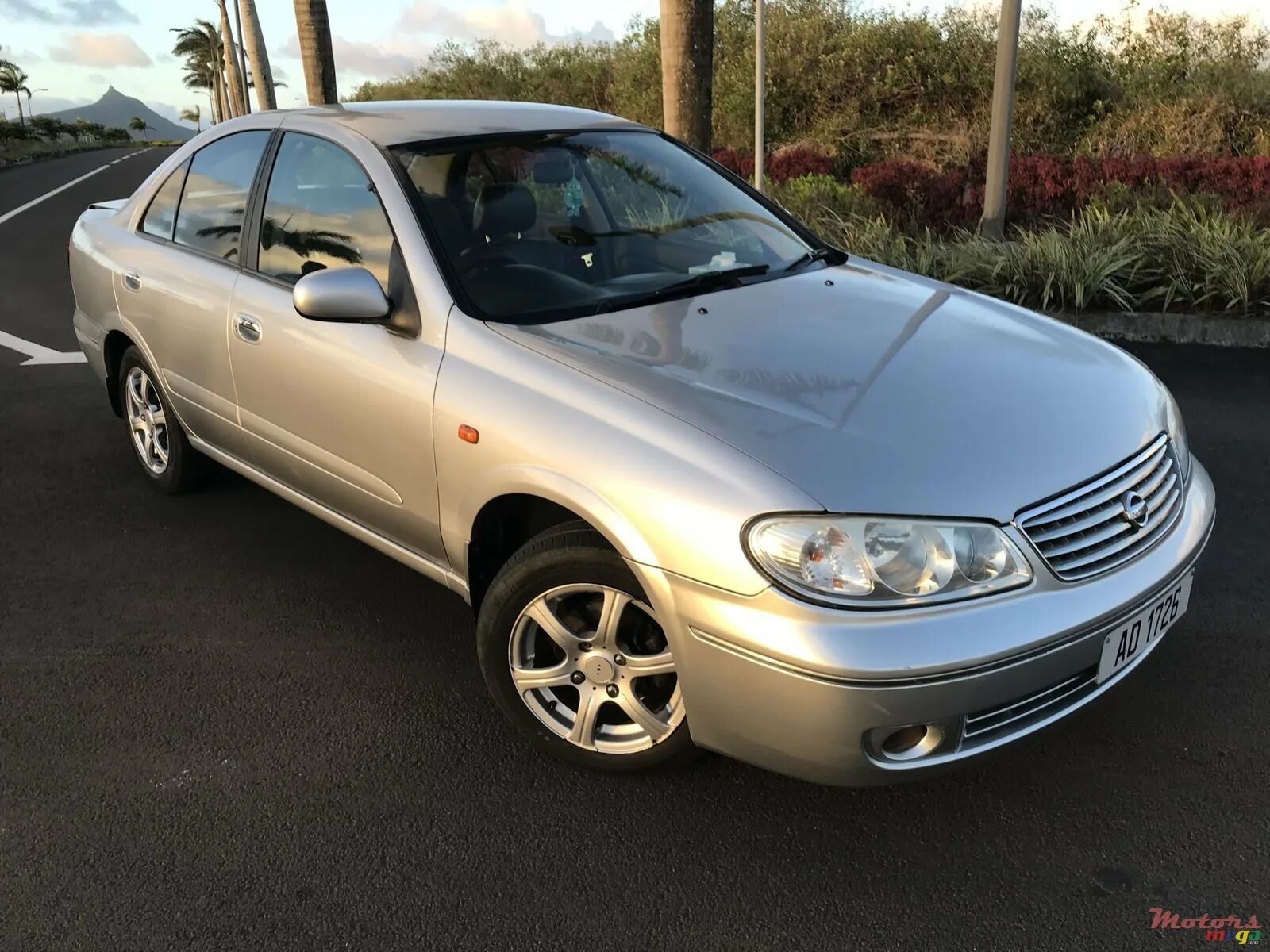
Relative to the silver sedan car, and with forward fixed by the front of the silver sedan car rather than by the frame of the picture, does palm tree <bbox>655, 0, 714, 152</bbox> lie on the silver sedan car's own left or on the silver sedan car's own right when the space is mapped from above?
on the silver sedan car's own left

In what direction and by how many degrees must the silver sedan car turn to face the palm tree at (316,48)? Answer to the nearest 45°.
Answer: approximately 135° to its left

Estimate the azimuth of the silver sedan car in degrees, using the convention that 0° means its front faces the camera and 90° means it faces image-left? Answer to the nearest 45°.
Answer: approximately 315°

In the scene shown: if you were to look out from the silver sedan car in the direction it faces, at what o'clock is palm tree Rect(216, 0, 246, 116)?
The palm tree is roughly at 7 o'clock from the silver sedan car.

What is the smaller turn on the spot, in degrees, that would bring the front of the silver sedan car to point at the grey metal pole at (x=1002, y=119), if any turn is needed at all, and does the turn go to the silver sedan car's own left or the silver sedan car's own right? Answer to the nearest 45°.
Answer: approximately 90° to the silver sedan car's own left

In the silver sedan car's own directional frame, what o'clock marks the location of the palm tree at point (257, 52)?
The palm tree is roughly at 7 o'clock from the silver sedan car.

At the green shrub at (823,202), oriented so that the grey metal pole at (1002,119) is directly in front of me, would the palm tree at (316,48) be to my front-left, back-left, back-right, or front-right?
back-right
